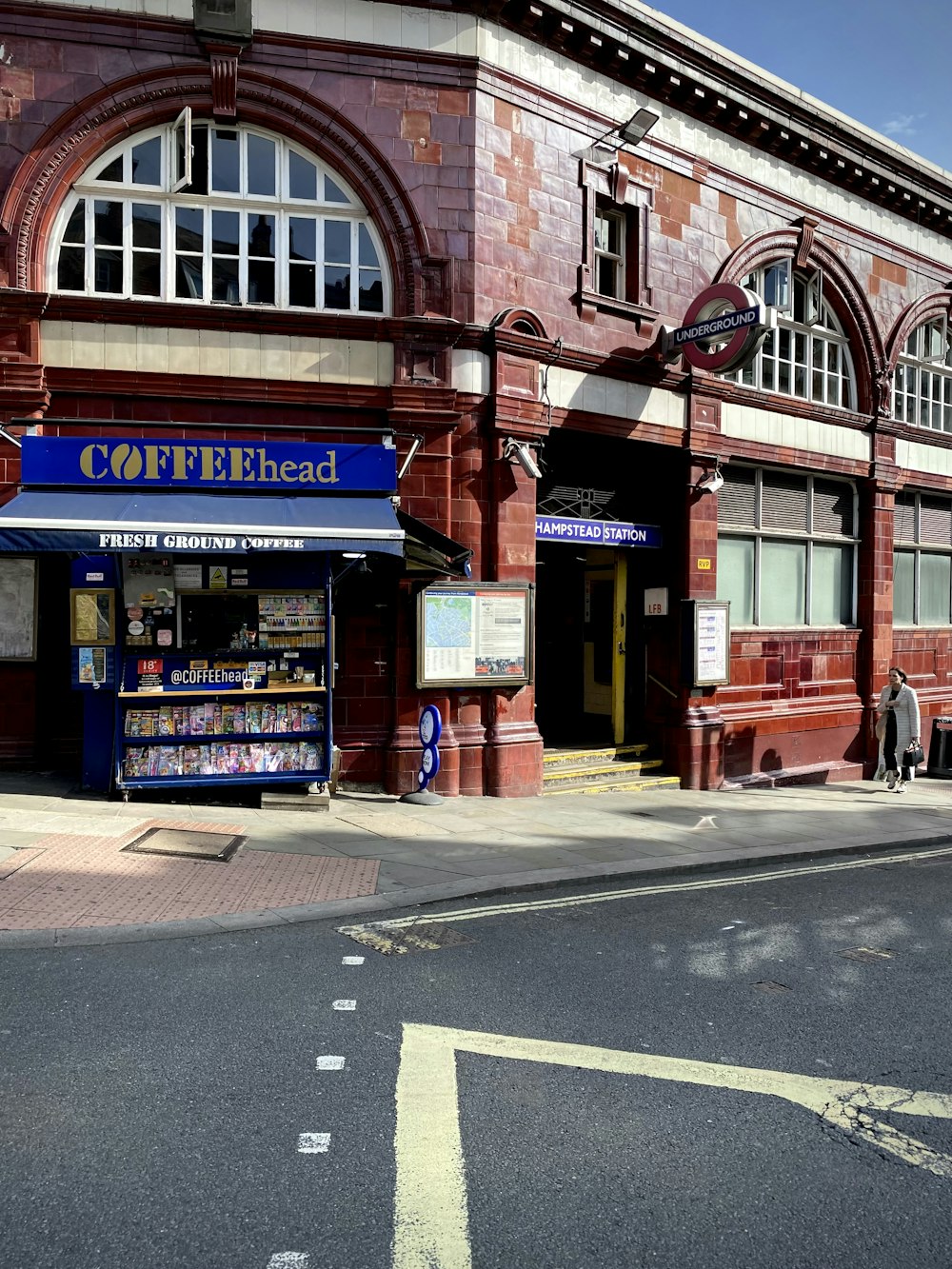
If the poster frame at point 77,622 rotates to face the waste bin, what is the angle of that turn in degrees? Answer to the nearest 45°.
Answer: approximately 90° to its left

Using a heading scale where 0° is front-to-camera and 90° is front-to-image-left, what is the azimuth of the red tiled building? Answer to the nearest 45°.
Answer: approximately 0°

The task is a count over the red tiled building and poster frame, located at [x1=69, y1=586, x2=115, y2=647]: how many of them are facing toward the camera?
2

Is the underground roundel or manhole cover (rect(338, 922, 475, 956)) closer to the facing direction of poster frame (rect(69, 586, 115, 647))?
the manhole cover

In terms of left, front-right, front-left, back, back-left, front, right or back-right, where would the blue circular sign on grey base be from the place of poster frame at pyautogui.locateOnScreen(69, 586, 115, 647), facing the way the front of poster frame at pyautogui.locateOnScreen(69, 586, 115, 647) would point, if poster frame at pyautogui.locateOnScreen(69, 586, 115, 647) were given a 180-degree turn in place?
right

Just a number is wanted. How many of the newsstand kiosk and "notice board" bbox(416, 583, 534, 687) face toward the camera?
2

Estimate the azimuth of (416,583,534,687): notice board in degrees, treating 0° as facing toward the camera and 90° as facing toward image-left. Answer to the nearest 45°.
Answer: approximately 0°

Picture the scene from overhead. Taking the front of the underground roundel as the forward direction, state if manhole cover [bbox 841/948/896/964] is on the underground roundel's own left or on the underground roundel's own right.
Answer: on the underground roundel's own left
